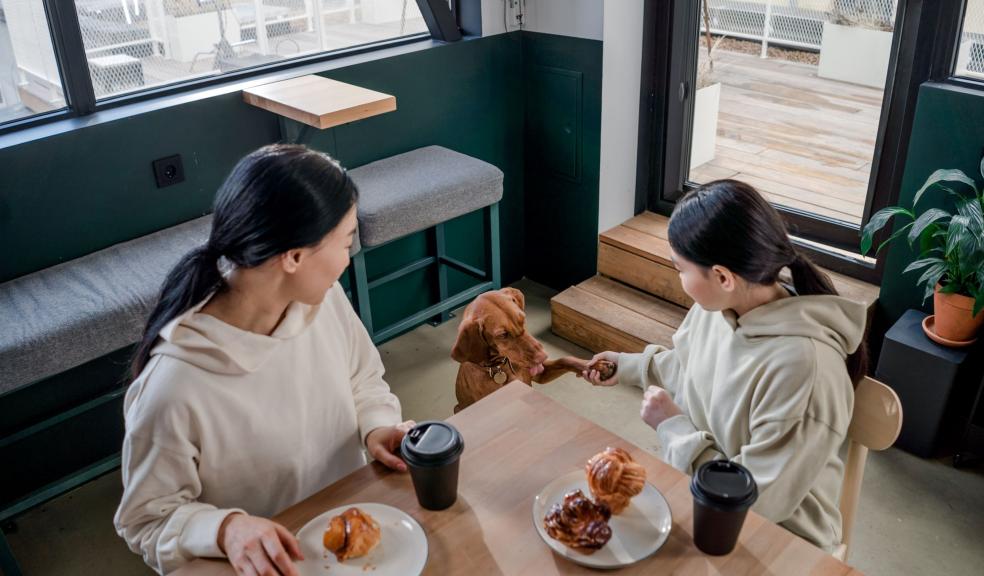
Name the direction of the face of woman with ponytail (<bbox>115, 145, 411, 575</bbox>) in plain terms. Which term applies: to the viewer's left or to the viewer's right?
to the viewer's right

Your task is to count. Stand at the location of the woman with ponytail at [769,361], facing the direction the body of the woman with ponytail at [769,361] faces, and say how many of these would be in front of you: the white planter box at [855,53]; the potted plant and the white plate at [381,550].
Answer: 1

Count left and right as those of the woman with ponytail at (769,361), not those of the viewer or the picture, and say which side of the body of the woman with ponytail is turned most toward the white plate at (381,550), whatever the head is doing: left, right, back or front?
front

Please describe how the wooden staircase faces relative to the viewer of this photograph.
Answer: facing the viewer and to the left of the viewer

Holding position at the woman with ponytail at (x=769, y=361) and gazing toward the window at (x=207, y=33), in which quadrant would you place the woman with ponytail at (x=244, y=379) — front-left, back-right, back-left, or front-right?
front-left

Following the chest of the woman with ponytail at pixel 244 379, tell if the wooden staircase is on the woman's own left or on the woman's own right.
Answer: on the woman's own left

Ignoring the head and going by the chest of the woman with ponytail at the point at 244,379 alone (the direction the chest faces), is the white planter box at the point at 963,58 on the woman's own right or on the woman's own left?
on the woman's own left

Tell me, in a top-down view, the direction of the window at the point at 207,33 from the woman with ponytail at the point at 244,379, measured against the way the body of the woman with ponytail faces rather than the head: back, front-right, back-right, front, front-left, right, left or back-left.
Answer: back-left

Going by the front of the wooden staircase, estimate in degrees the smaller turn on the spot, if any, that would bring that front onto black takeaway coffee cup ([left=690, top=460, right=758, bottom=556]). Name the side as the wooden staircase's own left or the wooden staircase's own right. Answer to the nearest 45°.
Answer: approximately 45° to the wooden staircase's own left

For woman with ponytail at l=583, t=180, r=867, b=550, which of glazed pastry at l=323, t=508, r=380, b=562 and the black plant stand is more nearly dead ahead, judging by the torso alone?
the glazed pastry

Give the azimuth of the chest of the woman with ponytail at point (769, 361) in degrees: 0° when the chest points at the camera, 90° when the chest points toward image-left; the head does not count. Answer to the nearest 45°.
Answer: approximately 45°

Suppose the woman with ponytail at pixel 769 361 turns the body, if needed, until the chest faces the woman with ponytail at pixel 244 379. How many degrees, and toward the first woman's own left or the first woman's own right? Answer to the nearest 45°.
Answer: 0° — they already face them

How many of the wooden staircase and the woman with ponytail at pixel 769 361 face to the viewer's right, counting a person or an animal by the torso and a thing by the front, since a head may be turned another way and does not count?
0

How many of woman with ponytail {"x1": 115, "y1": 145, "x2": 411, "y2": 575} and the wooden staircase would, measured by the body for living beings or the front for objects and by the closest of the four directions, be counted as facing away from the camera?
0
